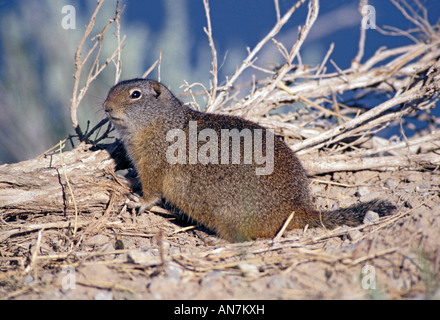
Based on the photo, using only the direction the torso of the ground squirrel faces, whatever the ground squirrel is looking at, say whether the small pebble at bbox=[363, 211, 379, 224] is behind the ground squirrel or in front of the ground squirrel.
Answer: behind

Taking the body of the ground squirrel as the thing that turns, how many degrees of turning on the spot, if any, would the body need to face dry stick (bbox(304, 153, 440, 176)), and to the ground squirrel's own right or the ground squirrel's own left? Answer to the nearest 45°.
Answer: approximately 135° to the ground squirrel's own right

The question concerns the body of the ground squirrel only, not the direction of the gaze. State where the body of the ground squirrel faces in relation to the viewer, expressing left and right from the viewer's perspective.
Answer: facing to the left of the viewer

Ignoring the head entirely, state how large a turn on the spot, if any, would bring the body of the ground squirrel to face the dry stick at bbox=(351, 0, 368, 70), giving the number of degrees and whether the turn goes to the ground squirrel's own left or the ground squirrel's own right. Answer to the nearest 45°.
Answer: approximately 135° to the ground squirrel's own right

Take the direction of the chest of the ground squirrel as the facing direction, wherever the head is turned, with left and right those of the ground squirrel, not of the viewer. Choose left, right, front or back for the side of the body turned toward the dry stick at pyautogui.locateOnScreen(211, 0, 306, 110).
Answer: right
